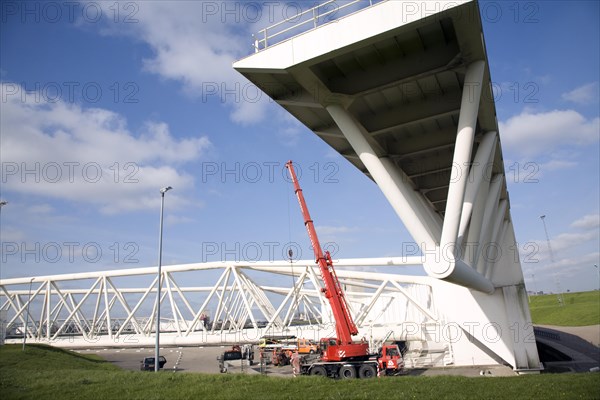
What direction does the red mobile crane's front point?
to the viewer's right
